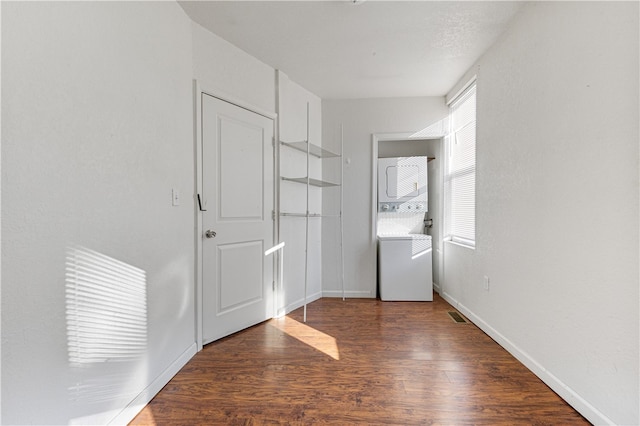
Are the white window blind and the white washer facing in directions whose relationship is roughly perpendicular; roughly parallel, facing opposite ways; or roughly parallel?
roughly perpendicular

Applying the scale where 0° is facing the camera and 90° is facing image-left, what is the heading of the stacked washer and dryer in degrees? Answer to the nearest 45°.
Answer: approximately 0°

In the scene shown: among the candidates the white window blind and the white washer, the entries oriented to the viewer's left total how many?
1

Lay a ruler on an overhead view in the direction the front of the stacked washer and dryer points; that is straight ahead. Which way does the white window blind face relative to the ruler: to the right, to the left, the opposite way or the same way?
to the right

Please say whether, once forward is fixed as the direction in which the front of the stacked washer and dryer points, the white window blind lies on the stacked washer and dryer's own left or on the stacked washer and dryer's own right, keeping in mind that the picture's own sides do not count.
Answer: on the stacked washer and dryer's own left

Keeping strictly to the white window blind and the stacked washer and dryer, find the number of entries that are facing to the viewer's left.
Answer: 1

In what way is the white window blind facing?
to the viewer's left
